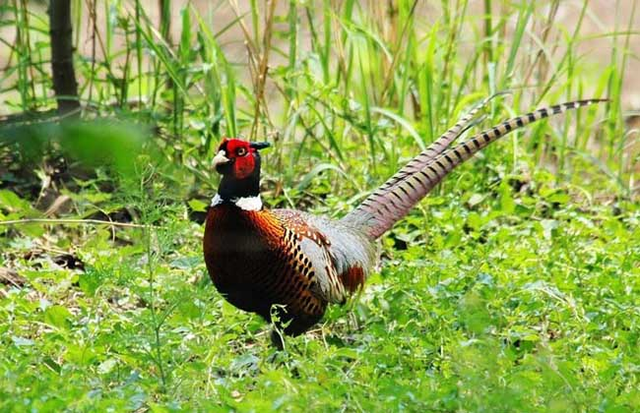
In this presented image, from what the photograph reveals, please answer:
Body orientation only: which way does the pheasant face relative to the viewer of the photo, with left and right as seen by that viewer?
facing the viewer and to the left of the viewer
